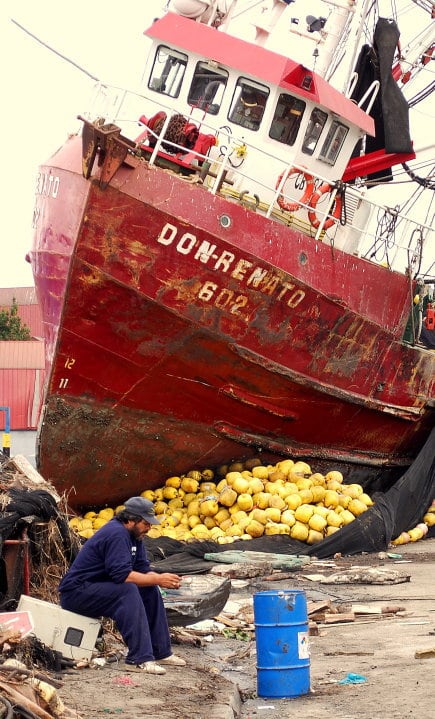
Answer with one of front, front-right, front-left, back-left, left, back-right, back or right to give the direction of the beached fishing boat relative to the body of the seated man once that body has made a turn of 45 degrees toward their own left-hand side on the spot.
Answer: front-left

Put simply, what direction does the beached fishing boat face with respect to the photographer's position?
facing the viewer and to the left of the viewer

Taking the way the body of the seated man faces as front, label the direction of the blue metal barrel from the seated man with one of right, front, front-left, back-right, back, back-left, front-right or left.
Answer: front

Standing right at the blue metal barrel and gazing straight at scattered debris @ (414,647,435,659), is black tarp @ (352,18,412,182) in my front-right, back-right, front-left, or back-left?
front-left

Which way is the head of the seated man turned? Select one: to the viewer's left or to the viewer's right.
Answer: to the viewer's right

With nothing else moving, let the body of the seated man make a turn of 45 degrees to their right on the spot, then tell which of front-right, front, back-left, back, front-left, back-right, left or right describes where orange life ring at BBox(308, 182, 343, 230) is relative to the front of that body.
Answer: back-left

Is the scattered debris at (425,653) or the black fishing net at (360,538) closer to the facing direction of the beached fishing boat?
the scattered debris

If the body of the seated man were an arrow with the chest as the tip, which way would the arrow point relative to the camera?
to the viewer's right

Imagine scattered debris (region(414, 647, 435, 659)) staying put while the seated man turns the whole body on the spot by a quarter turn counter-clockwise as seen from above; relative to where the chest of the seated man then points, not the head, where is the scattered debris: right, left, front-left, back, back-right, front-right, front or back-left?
right

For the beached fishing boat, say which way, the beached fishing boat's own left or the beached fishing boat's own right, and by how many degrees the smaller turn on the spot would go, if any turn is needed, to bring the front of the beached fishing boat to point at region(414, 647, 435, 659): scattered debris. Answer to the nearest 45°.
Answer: approximately 45° to the beached fishing boat's own left
